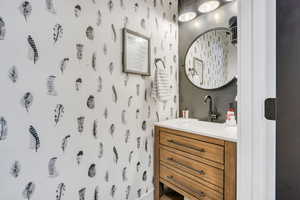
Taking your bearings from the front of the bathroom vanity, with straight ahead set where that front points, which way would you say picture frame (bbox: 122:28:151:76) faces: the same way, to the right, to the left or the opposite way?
to the left

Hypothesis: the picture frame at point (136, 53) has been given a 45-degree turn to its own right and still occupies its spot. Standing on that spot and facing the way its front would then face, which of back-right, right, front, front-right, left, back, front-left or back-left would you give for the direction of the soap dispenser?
left

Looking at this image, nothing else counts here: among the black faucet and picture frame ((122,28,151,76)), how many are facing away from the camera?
0

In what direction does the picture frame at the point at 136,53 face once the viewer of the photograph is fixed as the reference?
facing the viewer and to the right of the viewer

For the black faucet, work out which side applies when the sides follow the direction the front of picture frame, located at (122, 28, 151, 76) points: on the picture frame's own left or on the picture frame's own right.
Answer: on the picture frame's own left

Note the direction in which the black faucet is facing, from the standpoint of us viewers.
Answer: facing the viewer and to the left of the viewer
